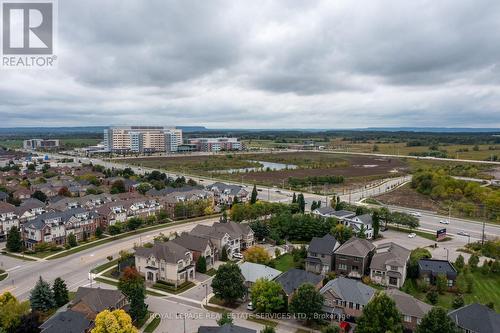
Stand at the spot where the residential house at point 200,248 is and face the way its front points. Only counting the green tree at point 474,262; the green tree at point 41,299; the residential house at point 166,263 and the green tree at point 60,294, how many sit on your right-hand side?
3

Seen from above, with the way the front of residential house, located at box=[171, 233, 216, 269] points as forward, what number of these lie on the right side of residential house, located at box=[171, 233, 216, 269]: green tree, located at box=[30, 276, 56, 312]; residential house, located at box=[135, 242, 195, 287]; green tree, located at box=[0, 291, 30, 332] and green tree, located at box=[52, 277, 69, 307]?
4

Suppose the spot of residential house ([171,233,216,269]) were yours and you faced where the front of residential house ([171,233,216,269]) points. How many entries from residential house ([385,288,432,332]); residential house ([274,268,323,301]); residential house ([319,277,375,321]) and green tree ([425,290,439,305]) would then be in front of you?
4

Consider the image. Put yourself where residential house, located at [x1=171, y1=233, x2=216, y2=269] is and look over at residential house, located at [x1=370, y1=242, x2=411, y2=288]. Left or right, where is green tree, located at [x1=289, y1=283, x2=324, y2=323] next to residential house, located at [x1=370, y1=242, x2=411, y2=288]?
right

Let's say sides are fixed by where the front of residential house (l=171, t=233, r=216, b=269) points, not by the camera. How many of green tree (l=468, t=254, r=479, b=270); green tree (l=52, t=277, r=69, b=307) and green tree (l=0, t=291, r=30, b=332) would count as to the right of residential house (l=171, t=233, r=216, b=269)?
2

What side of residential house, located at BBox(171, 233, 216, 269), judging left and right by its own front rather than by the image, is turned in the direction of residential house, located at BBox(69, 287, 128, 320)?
right

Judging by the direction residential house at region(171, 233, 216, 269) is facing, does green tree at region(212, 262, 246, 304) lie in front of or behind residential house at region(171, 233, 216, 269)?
in front

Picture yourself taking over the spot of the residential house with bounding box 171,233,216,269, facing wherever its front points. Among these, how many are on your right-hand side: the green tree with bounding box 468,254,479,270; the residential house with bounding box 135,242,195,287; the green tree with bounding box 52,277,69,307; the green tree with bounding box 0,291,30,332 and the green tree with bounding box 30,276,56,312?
4

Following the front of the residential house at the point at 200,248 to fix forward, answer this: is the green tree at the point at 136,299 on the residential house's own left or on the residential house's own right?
on the residential house's own right

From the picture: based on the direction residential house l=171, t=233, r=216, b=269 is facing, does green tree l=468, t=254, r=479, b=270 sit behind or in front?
in front

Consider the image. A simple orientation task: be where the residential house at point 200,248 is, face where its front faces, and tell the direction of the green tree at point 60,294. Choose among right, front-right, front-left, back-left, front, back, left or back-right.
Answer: right

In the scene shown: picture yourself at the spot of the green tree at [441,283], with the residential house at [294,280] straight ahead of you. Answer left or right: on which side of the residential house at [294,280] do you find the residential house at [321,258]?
right

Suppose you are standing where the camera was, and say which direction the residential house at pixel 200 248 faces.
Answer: facing the viewer and to the right of the viewer

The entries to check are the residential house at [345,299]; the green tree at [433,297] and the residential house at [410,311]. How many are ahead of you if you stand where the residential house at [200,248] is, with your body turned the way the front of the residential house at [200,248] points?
3

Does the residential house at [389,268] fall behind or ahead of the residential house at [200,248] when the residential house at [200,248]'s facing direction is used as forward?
ahead

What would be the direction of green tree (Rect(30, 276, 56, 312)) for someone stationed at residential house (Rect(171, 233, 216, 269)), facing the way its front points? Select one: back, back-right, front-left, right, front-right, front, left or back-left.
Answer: right
